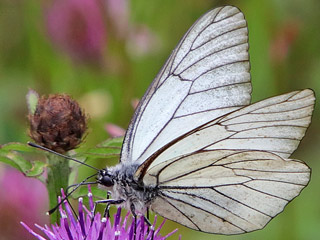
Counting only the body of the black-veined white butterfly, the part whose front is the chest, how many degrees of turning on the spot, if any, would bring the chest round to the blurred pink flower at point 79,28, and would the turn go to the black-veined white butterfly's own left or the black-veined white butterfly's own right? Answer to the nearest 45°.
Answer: approximately 45° to the black-veined white butterfly's own right

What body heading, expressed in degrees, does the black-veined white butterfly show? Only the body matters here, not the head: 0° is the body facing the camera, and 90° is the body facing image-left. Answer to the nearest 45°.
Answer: approximately 90°

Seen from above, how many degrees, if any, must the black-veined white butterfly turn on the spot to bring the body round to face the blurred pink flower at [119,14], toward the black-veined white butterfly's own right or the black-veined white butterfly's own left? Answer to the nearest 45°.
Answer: approximately 90° to the black-veined white butterfly's own right

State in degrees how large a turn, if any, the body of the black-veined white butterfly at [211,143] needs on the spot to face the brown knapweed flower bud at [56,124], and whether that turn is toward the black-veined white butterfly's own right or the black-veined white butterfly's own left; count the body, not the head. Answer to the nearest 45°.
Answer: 0° — it already faces it

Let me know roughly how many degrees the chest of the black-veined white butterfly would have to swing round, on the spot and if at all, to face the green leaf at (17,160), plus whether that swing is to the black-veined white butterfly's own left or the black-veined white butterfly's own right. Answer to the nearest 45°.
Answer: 0° — it already faces it
